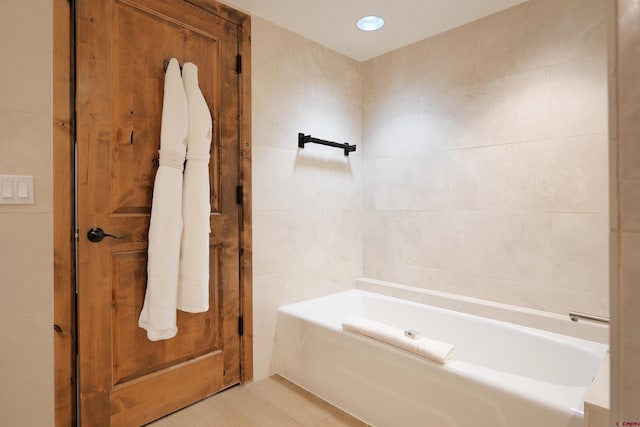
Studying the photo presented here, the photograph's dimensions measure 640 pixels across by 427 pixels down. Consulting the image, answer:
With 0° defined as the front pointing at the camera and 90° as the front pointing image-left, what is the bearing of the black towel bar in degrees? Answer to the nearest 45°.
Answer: approximately 315°

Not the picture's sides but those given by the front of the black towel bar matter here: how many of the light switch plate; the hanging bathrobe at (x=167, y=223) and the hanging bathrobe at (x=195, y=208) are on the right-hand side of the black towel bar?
3

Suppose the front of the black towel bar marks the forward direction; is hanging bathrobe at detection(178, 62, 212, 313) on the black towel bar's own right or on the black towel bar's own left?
on the black towel bar's own right

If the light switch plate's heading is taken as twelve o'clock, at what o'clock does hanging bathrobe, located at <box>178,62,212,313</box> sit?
The hanging bathrobe is roughly at 9 o'clock from the light switch plate.

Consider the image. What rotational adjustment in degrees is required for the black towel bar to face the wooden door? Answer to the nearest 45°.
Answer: approximately 90° to its right
